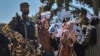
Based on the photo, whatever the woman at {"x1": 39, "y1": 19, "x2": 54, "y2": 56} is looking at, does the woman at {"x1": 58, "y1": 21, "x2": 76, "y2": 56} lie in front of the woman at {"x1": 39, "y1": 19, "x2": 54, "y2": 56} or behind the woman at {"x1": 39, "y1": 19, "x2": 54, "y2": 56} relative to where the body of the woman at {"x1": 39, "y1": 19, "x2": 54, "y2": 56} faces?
in front

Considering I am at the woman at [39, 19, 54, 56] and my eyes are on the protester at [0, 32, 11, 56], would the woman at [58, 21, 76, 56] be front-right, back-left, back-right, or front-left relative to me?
back-left
